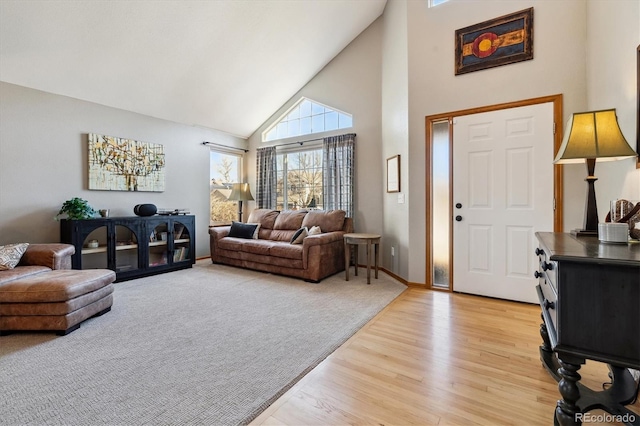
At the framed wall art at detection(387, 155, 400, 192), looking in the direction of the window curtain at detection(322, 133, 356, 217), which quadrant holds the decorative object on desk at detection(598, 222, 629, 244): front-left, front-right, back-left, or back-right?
back-left

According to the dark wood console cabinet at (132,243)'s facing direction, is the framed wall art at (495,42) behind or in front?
in front

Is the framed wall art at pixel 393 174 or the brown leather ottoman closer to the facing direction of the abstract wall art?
the framed wall art

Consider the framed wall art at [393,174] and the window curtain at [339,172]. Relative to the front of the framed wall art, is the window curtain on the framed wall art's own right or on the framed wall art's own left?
on the framed wall art's own right

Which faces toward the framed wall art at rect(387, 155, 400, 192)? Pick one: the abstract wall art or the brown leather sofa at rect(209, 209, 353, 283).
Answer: the abstract wall art

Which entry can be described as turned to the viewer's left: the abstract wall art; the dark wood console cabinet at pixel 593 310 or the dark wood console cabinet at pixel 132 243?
the dark wood console cabinet at pixel 593 310

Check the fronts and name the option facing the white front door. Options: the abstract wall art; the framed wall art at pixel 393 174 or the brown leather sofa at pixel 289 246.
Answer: the abstract wall art

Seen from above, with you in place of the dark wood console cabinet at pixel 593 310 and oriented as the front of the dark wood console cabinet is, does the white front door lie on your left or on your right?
on your right

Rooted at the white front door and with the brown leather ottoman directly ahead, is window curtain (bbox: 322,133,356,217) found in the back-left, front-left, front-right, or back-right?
front-right

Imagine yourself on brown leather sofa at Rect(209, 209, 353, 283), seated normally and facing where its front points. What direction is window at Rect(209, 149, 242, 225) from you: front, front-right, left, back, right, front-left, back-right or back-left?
right

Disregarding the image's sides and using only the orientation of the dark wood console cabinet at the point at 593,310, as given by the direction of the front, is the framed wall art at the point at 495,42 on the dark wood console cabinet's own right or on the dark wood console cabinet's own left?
on the dark wood console cabinet's own right

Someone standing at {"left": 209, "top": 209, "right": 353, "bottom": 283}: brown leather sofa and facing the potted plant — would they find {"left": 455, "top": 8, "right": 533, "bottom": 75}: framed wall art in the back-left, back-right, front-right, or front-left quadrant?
back-left

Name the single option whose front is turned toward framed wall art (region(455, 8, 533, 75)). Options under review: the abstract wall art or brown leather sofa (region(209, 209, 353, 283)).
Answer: the abstract wall art

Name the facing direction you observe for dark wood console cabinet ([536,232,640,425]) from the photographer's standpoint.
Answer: facing to the left of the viewer

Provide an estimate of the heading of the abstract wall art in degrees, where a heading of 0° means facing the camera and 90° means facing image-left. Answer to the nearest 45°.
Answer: approximately 315°

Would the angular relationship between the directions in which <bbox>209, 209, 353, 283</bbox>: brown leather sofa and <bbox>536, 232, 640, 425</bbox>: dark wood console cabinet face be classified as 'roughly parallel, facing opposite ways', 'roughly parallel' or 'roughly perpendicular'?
roughly perpendicular

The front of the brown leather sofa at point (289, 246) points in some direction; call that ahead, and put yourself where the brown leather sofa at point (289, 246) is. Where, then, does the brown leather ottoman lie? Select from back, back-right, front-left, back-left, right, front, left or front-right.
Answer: front

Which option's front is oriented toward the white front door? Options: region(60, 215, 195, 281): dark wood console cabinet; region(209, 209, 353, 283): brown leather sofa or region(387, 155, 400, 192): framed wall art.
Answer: the dark wood console cabinet

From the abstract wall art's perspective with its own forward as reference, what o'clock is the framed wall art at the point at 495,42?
The framed wall art is roughly at 12 o'clock from the abstract wall art.

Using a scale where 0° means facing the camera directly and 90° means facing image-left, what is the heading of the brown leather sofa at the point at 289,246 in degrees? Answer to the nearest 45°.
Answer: approximately 45°
